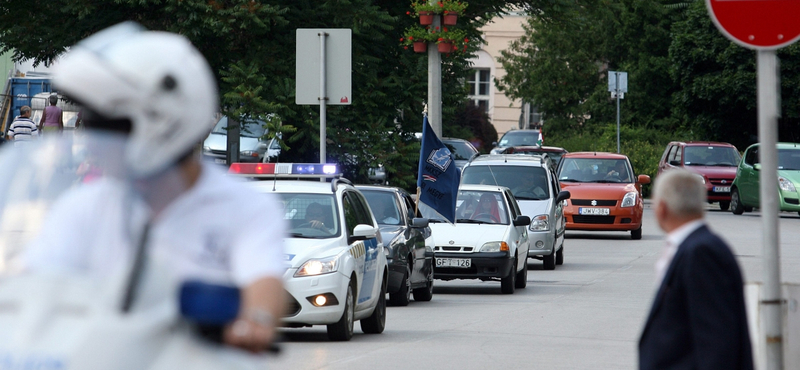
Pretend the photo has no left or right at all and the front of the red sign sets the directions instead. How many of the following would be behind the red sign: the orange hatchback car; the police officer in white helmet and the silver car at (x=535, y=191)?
2

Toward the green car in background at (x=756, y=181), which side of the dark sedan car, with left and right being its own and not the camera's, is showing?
back

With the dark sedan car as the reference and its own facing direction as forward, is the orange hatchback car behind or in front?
behind

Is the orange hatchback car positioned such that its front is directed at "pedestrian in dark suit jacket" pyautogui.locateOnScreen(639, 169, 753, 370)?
yes

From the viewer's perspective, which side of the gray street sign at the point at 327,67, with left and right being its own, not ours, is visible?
back

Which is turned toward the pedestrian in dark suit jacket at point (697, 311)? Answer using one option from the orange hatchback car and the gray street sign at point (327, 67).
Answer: the orange hatchback car

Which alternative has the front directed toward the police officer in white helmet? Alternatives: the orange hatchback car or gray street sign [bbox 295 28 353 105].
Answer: the orange hatchback car

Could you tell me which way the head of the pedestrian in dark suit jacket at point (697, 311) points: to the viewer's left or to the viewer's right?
to the viewer's left

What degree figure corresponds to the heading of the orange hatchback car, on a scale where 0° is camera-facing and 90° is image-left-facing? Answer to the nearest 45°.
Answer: approximately 0°

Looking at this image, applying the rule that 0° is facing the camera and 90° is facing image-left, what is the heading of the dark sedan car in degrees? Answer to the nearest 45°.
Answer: approximately 45°
